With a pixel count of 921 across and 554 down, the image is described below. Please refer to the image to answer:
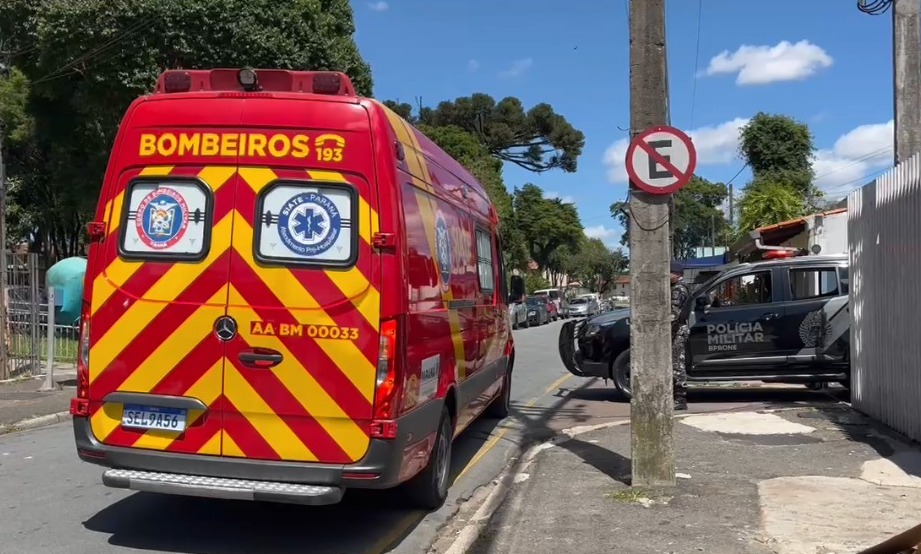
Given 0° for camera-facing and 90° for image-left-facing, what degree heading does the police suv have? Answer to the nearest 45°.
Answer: approximately 90°

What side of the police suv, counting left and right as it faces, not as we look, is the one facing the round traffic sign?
left

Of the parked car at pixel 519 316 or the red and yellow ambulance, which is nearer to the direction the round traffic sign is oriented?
the red and yellow ambulance

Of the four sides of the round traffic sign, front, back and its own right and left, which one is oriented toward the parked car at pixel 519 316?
back

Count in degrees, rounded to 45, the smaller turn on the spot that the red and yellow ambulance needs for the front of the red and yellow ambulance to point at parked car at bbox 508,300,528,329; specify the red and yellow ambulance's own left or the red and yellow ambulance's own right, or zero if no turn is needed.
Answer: approximately 45° to the red and yellow ambulance's own left

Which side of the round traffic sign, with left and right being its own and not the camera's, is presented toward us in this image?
front

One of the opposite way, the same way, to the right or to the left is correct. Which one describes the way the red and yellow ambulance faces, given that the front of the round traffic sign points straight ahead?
the opposite way

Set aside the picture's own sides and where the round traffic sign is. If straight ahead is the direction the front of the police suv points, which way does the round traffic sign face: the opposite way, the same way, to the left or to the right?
to the left

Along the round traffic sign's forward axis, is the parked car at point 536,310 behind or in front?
behind

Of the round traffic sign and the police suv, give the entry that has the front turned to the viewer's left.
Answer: the police suv

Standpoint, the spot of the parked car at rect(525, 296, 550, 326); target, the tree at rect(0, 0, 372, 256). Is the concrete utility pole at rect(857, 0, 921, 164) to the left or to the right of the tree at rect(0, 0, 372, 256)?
left

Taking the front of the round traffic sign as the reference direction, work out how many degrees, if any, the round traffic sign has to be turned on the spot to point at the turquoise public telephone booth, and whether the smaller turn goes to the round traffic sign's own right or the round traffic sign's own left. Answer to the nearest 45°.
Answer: approximately 135° to the round traffic sign's own right

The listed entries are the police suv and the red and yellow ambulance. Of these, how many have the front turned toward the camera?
0

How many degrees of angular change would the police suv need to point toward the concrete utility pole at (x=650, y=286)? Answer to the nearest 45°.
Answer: approximately 90° to its left

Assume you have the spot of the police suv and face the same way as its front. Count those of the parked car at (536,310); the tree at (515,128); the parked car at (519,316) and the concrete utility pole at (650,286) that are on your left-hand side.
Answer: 1
